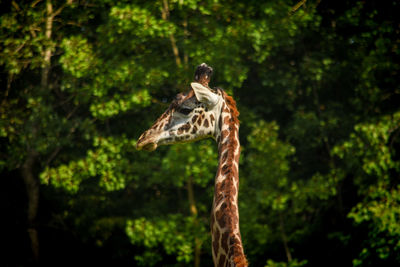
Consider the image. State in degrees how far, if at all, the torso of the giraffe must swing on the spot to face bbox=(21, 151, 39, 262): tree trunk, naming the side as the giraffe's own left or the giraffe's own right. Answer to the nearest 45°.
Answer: approximately 45° to the giraffe's own right

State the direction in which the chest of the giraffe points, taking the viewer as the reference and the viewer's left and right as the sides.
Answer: facing to the left of the viewer
